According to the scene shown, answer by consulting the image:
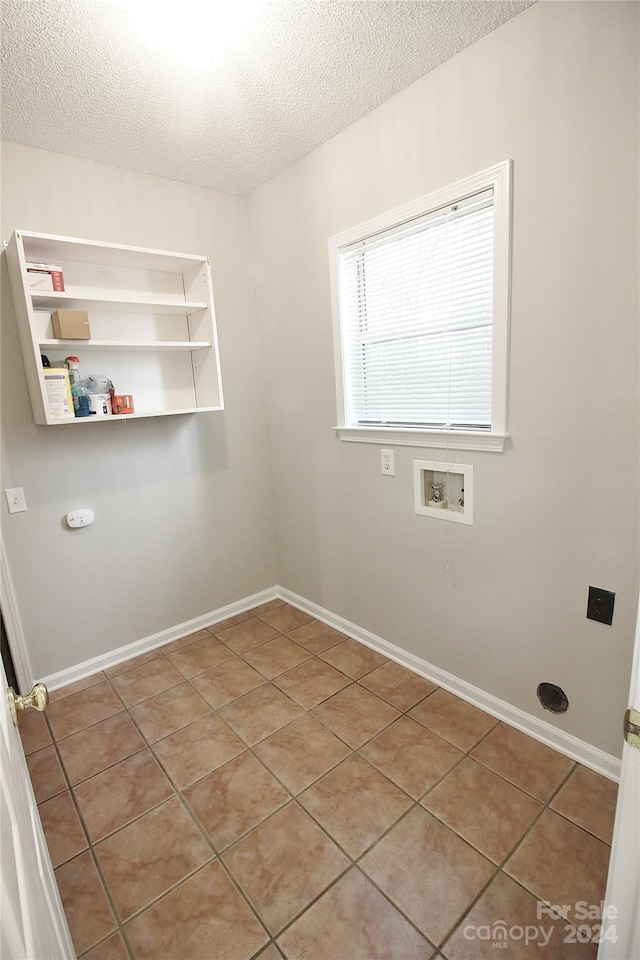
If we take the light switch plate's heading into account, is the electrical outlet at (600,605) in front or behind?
in front

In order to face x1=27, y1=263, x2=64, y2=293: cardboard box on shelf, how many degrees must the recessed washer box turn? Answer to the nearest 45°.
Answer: approximately 45° to its right

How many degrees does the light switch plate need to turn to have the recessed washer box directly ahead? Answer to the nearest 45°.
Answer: approximately 45° to its left

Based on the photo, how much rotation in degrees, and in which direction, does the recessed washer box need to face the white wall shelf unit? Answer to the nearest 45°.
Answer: approximately 45° to its right

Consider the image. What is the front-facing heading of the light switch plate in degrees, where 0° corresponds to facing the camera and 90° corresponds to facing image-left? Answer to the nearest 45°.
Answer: approximately 0°

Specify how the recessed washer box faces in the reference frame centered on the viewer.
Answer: facing the viewer and to the left of the viewer

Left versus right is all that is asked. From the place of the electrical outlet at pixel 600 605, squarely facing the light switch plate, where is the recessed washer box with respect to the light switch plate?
right

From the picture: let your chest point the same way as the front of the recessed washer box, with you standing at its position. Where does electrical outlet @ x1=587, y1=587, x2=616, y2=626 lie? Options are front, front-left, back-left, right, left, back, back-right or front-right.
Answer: left

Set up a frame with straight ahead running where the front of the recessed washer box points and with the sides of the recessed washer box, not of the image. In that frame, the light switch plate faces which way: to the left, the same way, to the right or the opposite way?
to the left
